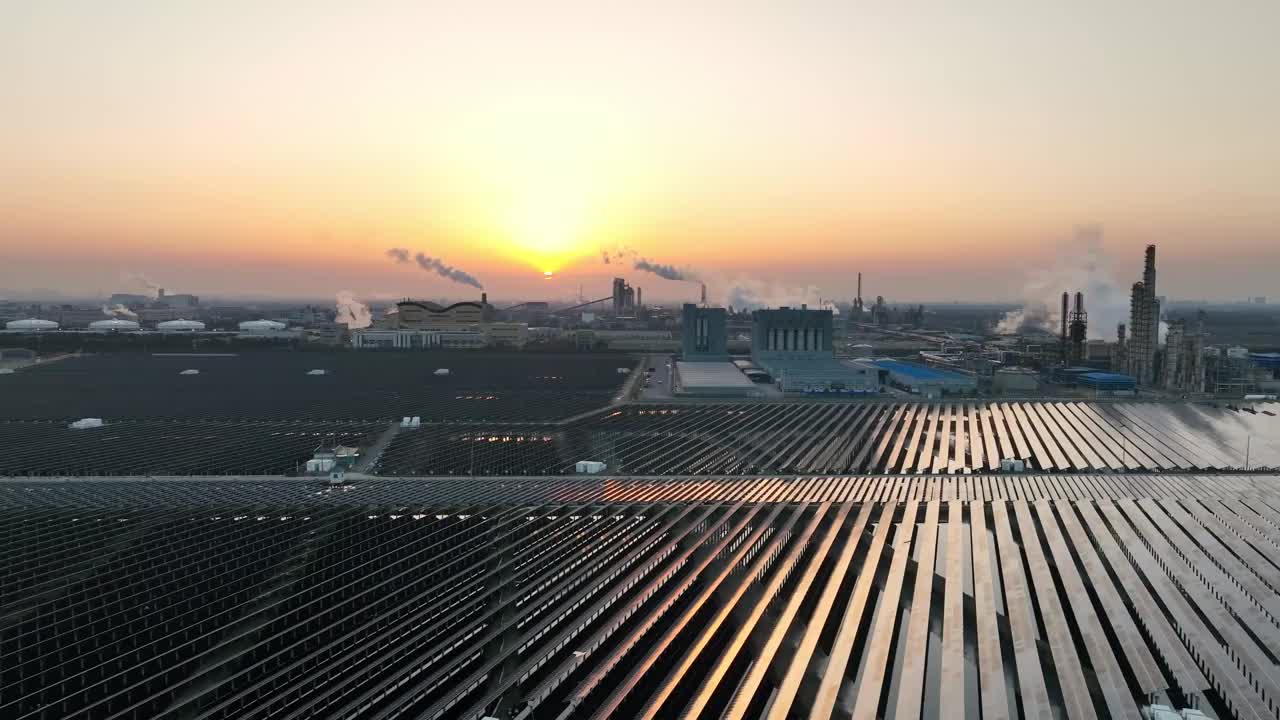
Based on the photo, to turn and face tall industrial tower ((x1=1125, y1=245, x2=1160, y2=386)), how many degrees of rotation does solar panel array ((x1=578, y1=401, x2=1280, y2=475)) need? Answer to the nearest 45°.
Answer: approximately 135° to its right

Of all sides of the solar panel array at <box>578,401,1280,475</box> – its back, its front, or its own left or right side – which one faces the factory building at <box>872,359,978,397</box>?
right

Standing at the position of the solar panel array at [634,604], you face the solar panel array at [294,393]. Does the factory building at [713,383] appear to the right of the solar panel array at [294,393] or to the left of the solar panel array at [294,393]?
right

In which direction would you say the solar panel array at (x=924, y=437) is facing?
to the viewer's left

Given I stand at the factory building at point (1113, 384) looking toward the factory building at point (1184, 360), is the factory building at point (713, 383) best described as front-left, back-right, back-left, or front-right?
back-left

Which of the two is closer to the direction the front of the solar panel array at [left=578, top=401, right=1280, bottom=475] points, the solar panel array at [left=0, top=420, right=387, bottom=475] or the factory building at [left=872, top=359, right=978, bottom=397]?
the solar panel array

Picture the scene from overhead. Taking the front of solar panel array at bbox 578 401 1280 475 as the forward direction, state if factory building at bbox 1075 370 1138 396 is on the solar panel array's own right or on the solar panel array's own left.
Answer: on the solar panel array's own right

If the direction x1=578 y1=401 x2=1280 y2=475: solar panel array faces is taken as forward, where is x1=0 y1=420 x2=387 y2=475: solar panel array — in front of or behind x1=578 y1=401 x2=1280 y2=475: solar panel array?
in front

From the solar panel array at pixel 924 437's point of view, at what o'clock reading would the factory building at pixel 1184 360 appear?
The factory building is roughly at 4 o'clock from the solar panel array.

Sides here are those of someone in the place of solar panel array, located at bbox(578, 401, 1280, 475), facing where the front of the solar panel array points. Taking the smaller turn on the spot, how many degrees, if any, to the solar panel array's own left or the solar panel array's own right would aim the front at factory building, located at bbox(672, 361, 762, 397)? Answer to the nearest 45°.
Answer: approximately 45° to the solar panel array's own right

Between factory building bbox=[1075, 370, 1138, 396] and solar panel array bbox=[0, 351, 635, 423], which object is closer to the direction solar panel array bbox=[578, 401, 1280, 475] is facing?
the solar panel array

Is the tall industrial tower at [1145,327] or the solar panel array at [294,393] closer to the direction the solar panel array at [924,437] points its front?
the solar panel array
